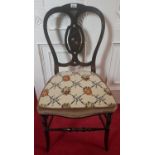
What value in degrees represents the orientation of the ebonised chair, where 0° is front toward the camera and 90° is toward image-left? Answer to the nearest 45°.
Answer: approximately 0°
